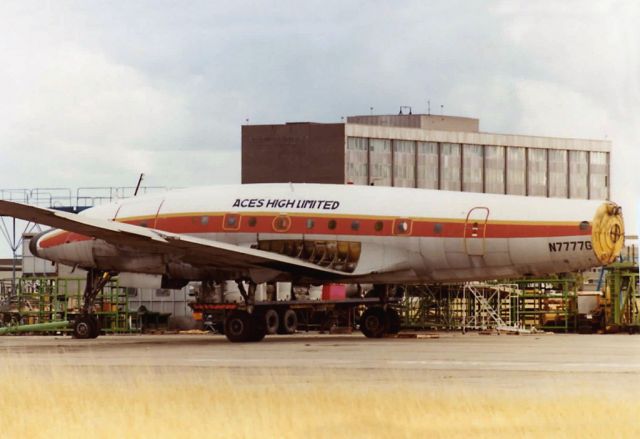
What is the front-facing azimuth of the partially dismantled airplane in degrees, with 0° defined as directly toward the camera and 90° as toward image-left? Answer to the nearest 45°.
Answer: approximately 135°
